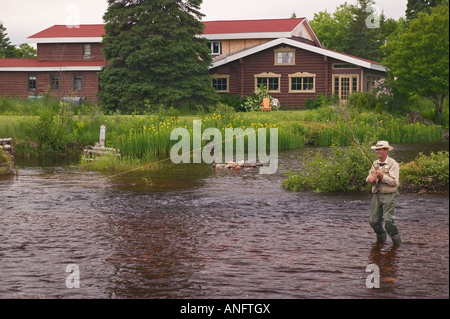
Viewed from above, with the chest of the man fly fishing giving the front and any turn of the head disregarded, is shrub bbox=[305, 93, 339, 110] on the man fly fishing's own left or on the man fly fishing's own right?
on the man fly fishing's own right

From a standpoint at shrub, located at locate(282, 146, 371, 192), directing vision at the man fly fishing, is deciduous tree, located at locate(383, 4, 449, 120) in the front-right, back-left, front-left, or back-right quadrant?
back-left

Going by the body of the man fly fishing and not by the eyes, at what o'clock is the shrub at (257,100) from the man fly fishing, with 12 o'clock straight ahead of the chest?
The shrub is roughly at 4 o'clock from the man fly fishing.

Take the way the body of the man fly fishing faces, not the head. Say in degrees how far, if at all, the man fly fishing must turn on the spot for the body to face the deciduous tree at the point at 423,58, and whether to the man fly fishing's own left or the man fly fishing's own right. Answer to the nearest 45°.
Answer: approximately 135° to the man fly fishing's own right

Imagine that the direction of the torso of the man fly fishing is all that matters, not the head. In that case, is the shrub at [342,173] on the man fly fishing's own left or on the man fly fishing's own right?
on the man fly fishing's own right

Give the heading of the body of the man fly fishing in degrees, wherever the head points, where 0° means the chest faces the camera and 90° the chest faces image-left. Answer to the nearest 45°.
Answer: approximately 45°

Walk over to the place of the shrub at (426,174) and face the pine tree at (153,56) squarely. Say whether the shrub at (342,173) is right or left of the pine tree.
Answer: left
